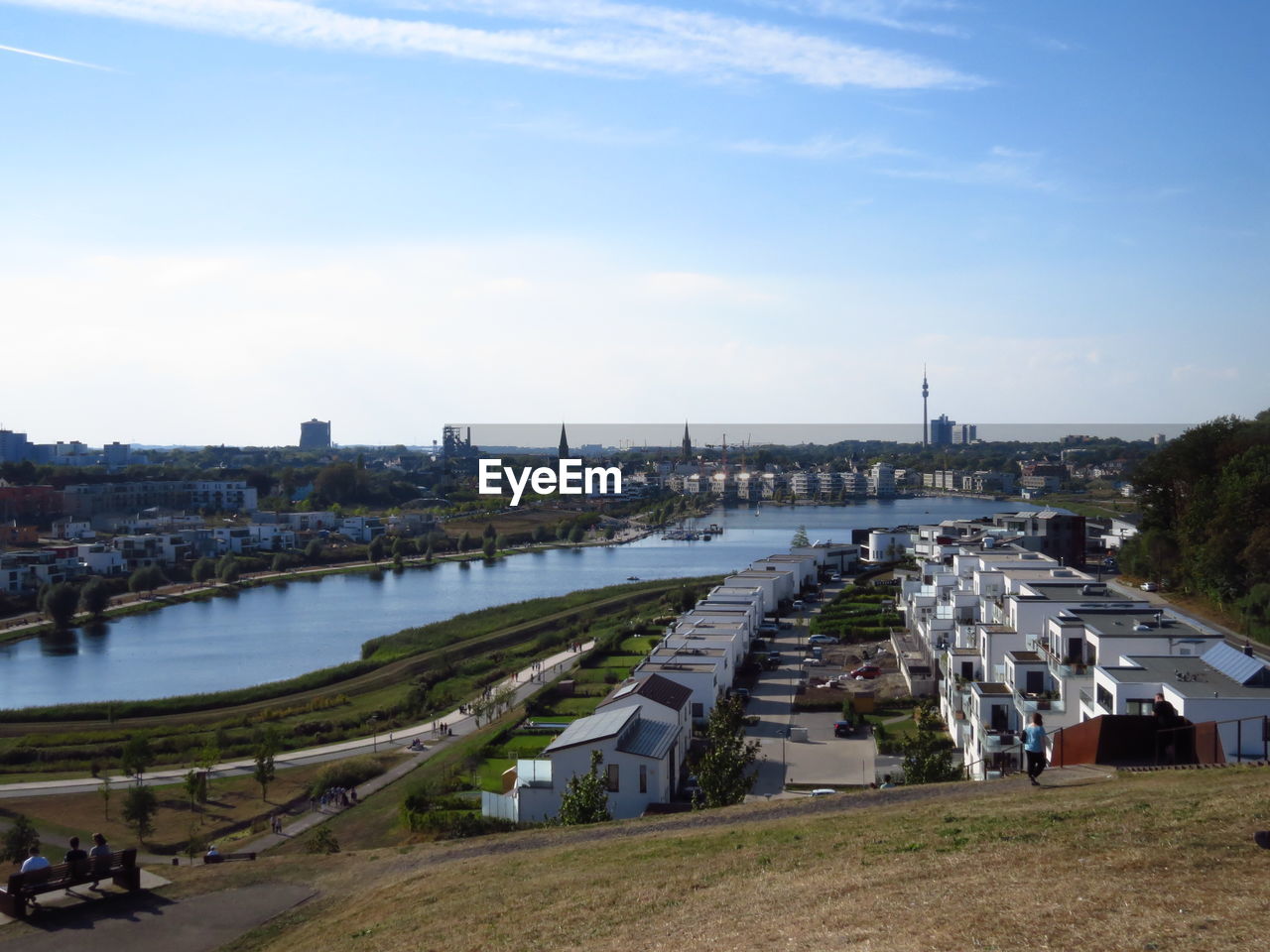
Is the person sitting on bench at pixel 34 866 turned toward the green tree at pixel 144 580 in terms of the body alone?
yes

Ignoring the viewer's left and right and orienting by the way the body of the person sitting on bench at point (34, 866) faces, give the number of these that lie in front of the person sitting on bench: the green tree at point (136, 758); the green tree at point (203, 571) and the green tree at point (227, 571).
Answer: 3

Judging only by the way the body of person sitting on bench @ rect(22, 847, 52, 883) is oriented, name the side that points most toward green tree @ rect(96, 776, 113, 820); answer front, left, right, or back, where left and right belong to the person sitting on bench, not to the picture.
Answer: front

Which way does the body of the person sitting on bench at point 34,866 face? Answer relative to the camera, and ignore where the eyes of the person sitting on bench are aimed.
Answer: away from the camera

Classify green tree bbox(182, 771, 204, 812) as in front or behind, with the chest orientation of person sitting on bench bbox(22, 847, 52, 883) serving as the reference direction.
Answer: in front

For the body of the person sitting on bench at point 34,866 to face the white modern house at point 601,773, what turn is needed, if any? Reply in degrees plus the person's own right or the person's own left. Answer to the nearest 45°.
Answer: approximately 45° to the person's own right

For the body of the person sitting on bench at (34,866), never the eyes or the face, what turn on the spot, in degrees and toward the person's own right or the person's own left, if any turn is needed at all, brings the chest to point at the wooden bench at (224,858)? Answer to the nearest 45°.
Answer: approximately 45° to the person's own right

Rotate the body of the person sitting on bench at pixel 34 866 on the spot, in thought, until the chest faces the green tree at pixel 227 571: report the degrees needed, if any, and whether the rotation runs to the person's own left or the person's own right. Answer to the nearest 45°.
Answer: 0° — they already face it

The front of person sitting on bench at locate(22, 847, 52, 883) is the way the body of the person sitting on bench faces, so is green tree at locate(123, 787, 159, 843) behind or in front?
in front

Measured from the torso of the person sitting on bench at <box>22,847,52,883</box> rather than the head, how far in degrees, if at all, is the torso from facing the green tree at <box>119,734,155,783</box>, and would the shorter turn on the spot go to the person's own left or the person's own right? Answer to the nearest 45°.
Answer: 0° — they already face it

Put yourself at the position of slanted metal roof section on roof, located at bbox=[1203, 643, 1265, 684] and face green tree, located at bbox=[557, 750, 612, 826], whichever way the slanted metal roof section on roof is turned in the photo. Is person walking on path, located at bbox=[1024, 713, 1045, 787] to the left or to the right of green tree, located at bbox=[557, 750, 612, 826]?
left
